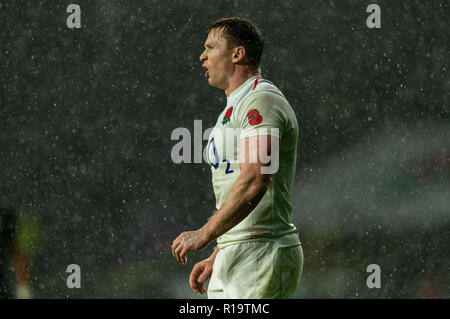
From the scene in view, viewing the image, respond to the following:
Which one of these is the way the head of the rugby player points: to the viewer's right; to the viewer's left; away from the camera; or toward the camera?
to the viewer's left

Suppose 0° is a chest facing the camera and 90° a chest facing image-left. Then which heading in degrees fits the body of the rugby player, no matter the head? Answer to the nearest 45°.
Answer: approximately 90°
